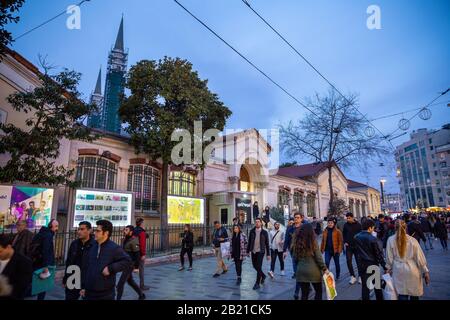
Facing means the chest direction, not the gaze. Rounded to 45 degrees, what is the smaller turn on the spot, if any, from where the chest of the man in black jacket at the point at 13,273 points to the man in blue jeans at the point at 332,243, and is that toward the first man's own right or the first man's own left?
approximately 135° to the first man's own left

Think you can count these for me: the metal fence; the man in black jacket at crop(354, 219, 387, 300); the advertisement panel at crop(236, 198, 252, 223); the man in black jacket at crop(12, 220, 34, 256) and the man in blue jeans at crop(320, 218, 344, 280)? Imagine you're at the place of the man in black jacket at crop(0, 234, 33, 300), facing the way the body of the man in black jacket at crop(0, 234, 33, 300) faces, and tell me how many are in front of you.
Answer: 0

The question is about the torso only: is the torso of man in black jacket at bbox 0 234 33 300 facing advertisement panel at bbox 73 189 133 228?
no

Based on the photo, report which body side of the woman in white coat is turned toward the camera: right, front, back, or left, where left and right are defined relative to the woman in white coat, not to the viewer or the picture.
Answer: back

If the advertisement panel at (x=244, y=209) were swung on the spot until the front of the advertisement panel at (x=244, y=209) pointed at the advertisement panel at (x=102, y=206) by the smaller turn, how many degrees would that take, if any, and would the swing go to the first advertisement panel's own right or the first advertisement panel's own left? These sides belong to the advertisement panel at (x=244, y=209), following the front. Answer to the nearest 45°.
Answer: approximately 45° to the first advertisement panel's own right

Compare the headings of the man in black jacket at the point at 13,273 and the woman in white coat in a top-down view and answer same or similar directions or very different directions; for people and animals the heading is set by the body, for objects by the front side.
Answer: very different directions

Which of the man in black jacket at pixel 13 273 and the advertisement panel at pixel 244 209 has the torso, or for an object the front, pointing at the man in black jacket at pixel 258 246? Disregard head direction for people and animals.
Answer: the advertisement panel

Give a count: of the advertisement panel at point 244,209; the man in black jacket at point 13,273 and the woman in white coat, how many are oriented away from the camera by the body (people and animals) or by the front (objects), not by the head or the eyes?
1

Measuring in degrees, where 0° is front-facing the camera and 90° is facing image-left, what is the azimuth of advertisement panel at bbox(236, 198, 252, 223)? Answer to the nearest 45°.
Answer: approximately 0°

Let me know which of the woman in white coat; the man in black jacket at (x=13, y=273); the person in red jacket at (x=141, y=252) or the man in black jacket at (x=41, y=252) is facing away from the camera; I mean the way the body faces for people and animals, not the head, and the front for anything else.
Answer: the woman in white coat

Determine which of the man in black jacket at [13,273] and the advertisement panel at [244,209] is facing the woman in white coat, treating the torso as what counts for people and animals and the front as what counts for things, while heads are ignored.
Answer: the advertisement panel
